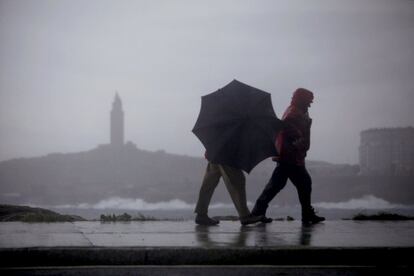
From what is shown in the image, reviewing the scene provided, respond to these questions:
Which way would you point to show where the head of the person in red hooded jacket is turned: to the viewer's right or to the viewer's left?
to the viewer's right

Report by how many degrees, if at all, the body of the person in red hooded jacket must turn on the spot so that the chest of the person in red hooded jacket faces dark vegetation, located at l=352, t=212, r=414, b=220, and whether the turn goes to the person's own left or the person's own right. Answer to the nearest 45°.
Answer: approximately 45° to the person's own left

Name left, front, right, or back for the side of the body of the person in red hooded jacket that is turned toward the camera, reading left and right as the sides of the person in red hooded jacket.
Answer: right

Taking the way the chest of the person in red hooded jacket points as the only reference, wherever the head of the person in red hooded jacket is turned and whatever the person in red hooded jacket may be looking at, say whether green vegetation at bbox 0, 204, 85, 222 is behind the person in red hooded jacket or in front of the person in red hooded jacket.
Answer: behind
